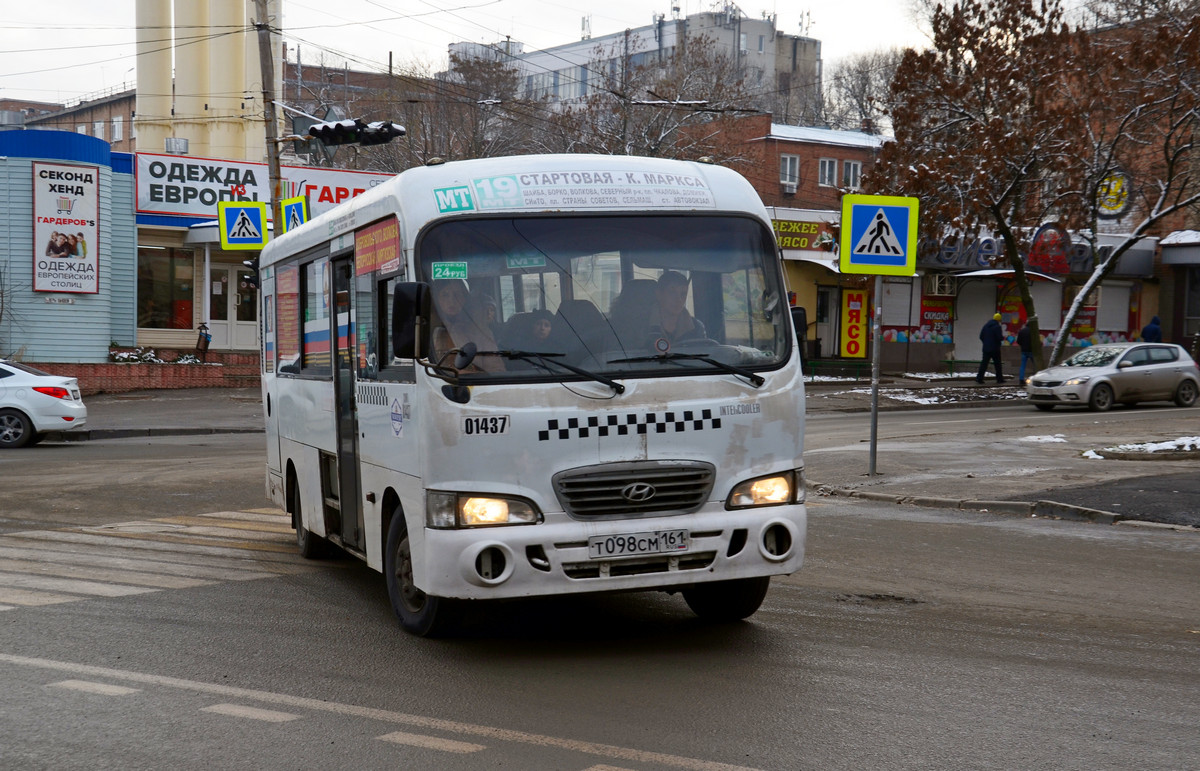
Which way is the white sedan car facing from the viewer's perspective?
to the viewer's left

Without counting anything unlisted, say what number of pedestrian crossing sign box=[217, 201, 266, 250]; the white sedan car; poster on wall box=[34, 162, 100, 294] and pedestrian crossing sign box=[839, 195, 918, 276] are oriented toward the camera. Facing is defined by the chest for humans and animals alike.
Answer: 3

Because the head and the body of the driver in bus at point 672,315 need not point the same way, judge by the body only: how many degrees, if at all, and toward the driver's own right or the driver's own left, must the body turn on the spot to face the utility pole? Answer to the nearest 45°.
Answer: approximately 180°

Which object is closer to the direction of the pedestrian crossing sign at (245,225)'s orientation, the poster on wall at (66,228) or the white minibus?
the white minibus

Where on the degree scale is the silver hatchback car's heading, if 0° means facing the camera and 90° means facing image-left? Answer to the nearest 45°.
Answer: approximately 45°

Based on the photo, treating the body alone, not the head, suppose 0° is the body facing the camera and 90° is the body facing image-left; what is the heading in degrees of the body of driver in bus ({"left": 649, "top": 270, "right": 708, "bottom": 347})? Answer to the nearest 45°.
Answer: approximately 315°

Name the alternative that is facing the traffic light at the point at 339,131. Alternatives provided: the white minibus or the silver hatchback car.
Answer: the silver hatchback car

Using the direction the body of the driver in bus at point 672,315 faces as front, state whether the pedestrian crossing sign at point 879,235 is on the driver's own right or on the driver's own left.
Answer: on the driver's own left

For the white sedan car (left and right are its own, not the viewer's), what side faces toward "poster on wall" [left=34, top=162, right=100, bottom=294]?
right

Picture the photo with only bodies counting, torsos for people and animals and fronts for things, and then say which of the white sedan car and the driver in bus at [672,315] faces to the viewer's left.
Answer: the white sedan car

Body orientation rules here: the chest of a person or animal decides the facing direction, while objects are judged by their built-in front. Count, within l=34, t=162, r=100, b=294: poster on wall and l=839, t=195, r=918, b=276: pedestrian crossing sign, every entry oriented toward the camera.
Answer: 2
